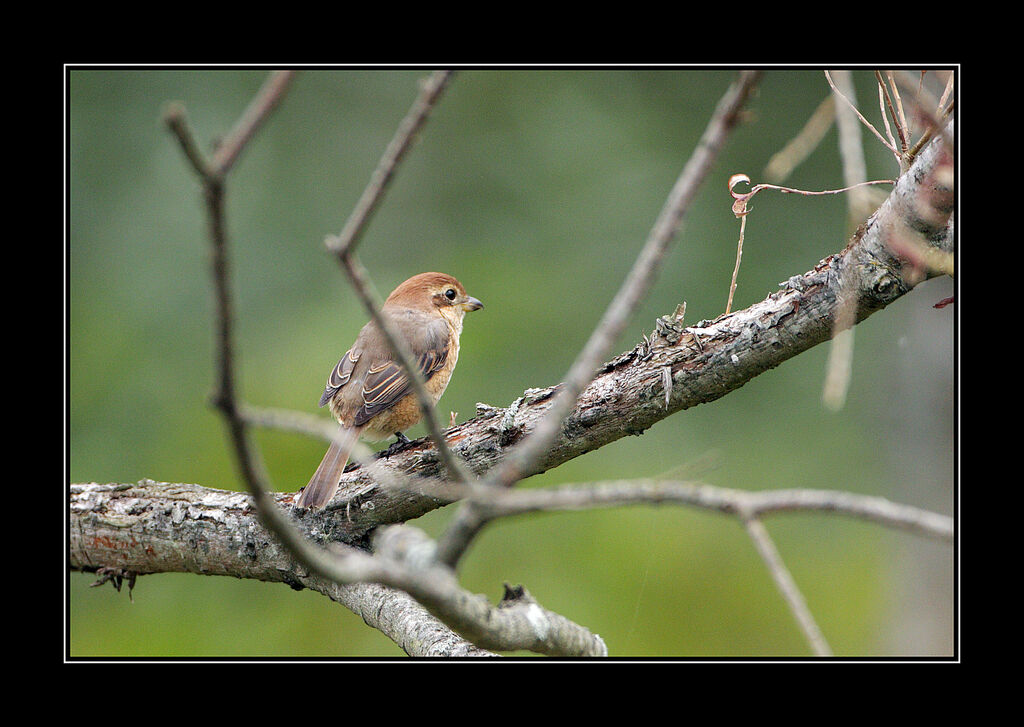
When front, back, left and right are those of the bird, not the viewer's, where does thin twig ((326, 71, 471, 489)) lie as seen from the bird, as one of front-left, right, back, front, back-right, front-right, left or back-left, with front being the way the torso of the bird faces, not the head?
back-right

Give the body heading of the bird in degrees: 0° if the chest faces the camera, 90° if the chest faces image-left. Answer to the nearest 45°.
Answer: approximately 225°

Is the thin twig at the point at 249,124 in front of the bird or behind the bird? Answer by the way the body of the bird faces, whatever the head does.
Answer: behind

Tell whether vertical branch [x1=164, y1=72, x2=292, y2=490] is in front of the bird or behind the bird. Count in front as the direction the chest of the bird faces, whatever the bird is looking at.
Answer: behind
